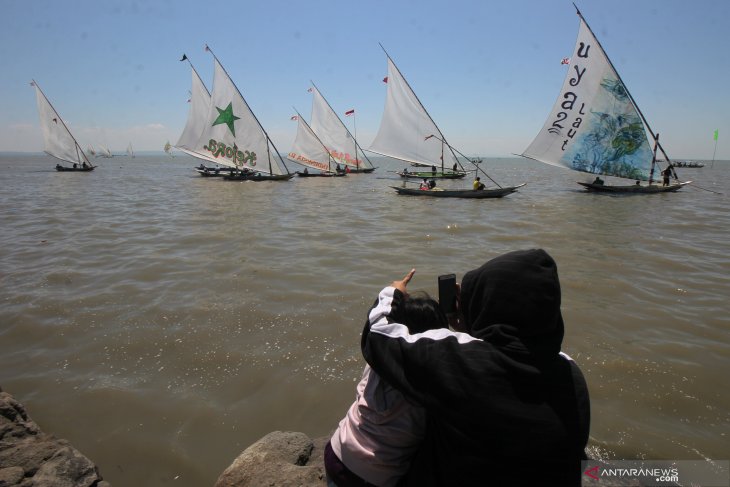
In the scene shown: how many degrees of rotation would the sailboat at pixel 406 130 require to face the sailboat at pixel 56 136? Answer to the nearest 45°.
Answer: approximately 180°

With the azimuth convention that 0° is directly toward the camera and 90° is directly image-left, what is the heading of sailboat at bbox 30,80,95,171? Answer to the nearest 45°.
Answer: approximately 270°

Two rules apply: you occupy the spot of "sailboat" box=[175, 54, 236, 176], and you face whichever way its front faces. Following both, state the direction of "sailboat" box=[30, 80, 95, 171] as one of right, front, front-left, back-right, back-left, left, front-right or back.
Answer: back-left

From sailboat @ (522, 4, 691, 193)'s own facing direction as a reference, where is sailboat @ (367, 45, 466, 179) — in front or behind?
behind

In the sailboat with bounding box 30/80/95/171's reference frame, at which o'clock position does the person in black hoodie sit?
The person in black hoodie is roughly at 3 o'clock from the sailboat.

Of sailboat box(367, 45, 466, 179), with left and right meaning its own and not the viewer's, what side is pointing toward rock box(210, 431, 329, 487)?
right

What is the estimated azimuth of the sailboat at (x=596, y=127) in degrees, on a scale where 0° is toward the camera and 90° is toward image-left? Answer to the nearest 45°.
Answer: approximately 270°

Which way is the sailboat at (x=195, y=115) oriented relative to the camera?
to the viewer's right

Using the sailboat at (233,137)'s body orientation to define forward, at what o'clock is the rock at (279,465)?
The rock is roughly at 3 o'clock from the sailboat.

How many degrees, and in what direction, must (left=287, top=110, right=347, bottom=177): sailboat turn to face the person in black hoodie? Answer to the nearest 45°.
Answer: approximately 90° to its right

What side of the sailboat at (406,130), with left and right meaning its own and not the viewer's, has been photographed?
right

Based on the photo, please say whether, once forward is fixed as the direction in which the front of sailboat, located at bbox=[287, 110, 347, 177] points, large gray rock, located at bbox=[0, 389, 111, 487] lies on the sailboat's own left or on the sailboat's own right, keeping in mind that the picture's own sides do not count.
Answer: on the sailboat's own right

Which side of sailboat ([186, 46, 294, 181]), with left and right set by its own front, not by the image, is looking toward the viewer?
right

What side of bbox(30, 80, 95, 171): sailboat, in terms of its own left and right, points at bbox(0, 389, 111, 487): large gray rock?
right

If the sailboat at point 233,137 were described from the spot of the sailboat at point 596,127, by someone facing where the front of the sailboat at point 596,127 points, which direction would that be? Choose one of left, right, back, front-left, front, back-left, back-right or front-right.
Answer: back

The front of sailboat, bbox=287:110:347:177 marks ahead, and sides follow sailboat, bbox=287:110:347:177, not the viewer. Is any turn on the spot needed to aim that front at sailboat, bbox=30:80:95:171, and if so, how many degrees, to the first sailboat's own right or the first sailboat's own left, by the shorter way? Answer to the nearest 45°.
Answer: approximately 180°

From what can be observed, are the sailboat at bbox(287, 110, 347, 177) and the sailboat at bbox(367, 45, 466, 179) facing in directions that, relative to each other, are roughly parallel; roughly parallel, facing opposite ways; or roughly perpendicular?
roughly parallel
